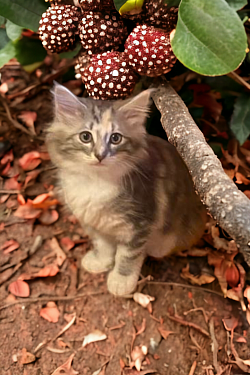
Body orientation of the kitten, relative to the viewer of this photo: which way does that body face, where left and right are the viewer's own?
facing the viewer and to the left of the viewer
